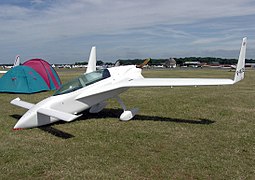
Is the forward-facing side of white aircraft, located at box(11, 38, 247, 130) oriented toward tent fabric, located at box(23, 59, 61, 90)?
no

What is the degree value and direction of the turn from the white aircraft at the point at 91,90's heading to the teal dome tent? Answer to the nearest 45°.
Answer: approximately 90° to its right
